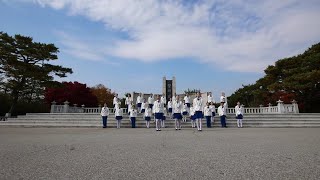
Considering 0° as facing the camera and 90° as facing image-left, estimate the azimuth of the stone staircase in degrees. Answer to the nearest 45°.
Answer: approximately 0°

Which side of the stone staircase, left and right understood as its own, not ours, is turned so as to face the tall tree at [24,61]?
right

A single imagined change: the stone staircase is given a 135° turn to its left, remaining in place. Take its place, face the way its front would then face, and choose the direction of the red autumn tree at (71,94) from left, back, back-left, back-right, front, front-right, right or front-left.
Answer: left
